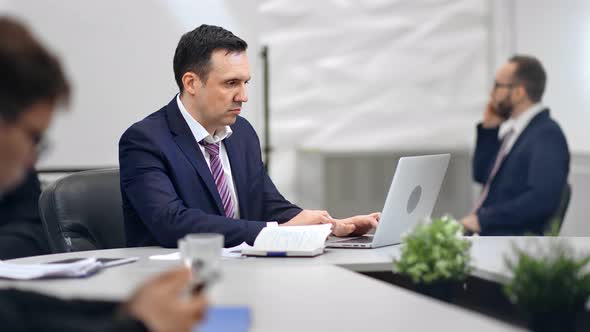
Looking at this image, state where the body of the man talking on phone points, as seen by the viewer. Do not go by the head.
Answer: to the viewer's left

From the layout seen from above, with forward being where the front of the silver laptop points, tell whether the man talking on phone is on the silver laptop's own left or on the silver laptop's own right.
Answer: on the silver laptop's own right

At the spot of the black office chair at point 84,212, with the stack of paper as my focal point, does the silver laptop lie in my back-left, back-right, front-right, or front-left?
front-left

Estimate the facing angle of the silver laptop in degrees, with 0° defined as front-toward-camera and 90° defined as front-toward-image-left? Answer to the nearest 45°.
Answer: approximately 135°

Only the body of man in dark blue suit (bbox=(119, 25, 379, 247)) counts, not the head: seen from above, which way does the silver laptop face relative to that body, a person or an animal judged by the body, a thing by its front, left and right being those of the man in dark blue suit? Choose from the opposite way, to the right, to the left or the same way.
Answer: the opposite way

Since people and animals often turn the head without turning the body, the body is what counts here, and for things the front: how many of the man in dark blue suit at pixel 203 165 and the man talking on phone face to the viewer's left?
1

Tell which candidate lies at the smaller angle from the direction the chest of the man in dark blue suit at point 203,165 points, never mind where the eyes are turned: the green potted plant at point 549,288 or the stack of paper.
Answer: the green potted plant

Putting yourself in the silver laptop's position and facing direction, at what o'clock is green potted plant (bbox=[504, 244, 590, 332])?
The green potted plant is roughly at 7 o'clock from the silver laptop.

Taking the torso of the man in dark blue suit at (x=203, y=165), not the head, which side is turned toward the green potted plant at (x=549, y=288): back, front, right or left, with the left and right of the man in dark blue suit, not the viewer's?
front

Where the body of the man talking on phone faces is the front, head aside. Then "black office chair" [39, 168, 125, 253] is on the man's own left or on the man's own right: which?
on the man's own left

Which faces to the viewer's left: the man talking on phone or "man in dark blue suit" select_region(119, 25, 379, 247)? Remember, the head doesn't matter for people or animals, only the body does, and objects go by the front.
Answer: the man talking on phone

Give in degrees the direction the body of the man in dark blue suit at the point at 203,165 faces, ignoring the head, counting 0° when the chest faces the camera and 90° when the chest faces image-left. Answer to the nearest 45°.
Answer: approximately 315°

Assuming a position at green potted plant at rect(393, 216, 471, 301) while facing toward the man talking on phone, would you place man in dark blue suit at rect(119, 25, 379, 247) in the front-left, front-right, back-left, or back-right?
front-left

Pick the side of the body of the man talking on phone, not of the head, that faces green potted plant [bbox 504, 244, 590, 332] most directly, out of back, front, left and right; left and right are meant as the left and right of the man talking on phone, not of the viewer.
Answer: left
